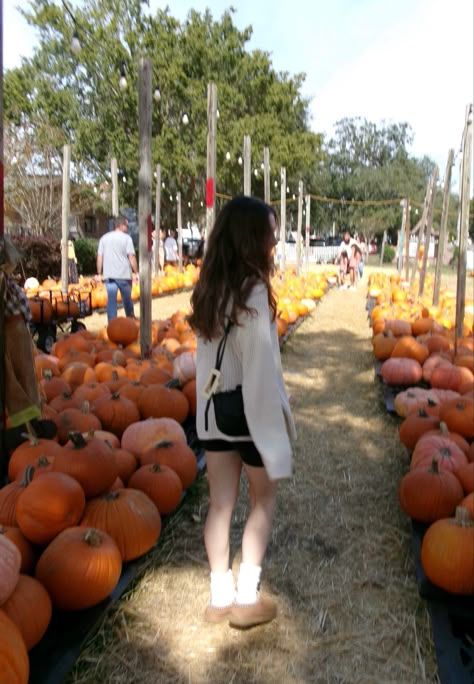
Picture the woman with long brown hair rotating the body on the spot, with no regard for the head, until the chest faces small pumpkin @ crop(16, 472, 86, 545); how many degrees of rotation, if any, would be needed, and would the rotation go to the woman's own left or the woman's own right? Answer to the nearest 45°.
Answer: approximately 135° to the woman's own left

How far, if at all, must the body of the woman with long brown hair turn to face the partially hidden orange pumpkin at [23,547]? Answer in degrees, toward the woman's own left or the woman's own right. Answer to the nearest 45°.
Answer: approximately 135° to the woman's own left

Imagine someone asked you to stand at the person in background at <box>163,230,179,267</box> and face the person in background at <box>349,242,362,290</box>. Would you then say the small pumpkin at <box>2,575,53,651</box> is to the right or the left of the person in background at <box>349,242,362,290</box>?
right

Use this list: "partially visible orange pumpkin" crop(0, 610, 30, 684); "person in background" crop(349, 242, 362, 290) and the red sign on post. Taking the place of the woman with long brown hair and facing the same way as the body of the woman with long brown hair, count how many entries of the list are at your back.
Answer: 1

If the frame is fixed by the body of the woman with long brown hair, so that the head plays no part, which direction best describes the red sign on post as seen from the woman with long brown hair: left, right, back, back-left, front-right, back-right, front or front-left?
front-left

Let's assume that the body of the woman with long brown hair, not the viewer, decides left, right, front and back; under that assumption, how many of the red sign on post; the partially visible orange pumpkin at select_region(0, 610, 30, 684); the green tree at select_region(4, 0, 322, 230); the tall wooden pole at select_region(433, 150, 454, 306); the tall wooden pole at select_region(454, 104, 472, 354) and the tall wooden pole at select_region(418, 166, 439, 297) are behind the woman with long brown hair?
1

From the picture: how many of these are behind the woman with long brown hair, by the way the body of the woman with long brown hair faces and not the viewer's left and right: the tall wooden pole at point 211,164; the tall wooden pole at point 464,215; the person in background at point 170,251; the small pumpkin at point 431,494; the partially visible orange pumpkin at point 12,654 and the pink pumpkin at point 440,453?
1

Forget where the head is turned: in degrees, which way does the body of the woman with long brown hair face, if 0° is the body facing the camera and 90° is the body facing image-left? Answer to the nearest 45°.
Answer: approximately 225°

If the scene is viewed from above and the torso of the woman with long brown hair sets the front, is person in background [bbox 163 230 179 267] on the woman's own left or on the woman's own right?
on the woman's own left

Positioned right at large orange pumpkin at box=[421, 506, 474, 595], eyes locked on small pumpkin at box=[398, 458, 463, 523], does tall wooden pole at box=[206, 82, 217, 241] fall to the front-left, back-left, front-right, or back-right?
front-left

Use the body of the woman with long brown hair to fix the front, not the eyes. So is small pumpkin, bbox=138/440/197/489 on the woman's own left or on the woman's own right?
on the woman's own left

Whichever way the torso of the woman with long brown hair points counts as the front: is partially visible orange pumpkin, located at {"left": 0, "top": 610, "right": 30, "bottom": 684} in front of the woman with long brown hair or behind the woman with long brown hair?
behind

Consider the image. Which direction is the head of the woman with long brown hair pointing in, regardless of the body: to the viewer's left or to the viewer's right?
to the viewer's right
